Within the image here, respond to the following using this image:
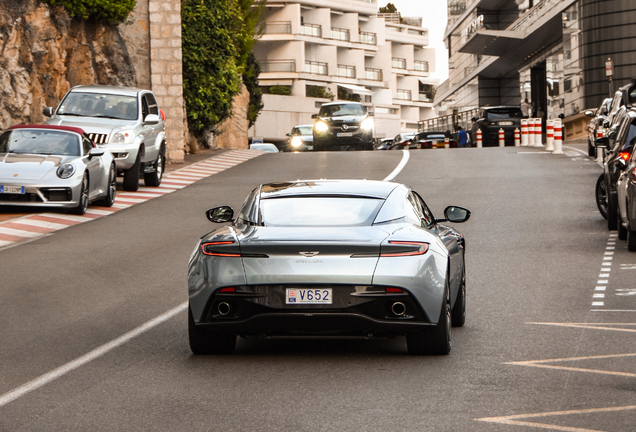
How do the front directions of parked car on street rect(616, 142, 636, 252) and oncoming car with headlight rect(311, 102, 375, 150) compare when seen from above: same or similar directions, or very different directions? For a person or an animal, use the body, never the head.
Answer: very different directions

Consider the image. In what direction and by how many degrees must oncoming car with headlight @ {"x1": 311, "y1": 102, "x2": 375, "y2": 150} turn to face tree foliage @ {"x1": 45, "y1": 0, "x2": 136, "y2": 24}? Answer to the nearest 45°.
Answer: approximately 45° to its right

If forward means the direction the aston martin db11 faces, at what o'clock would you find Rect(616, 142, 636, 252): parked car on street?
The parked car on street is roughly at 1 o'clock from the aston martin db11.

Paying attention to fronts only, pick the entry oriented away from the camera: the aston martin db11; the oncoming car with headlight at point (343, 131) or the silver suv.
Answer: the aston martin db11

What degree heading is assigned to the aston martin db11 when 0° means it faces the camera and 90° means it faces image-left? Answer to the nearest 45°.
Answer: approximately 180°

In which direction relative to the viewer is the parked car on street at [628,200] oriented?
away from the camera

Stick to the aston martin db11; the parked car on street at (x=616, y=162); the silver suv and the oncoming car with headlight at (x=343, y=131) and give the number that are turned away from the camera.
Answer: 2

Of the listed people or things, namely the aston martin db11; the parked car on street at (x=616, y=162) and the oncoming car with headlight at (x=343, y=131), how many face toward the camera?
1

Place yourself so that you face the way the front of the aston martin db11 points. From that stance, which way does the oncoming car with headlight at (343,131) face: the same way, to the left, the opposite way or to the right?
the opposite way

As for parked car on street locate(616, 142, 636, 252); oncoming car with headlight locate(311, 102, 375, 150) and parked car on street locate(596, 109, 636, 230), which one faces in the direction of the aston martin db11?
the oncoming car with headlight

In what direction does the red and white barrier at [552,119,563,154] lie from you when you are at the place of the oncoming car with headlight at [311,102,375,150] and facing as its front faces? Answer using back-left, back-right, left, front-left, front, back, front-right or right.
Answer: front-left

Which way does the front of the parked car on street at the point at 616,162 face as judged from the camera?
facing away from the viewer

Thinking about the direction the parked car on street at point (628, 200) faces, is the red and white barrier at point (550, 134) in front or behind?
in front

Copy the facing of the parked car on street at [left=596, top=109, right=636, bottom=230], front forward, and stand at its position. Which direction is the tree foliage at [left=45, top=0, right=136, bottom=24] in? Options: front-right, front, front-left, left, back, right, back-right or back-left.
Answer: front-left
